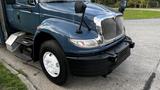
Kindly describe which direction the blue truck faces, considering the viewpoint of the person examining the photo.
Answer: facing the viewer and to the right of the viewer
